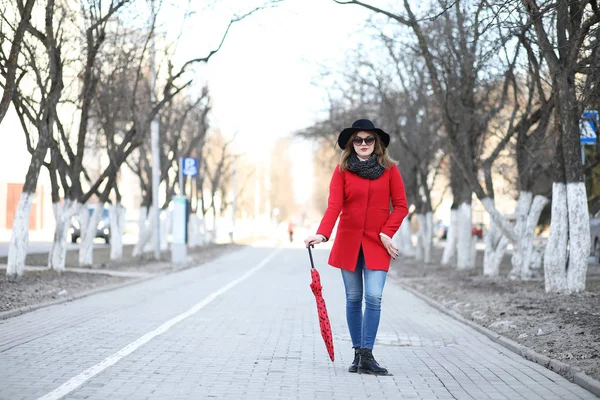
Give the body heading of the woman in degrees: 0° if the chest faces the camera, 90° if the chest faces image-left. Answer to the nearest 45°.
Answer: approximately 0°

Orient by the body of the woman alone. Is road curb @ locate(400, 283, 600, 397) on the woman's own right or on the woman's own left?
on the woman's own left

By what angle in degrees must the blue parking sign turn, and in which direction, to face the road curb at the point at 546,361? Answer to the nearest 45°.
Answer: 0° — it already faces it

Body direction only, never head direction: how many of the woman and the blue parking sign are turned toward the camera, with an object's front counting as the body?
2

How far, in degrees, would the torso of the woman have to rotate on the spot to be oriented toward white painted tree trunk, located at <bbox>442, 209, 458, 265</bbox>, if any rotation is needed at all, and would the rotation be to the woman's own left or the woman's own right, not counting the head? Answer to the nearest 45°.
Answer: approximately 180°

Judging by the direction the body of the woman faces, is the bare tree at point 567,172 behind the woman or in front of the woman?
behind

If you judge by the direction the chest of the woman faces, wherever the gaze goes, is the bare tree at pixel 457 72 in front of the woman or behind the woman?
behind

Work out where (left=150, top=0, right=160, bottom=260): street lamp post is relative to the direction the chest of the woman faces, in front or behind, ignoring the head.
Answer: behind

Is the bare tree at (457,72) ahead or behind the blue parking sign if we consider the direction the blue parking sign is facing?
ahead
